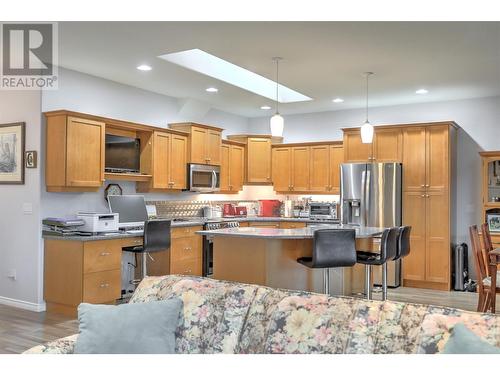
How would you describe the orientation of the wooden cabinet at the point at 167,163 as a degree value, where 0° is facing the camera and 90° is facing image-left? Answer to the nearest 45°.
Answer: approximately 315°

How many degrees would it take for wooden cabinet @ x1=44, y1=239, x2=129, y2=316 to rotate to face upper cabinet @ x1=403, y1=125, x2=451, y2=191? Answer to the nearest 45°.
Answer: approximately 45° to its left

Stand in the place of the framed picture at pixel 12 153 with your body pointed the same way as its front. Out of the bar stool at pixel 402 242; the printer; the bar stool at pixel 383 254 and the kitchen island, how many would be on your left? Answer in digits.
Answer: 4

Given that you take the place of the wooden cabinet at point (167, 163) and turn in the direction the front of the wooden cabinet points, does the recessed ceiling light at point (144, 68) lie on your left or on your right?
on your right

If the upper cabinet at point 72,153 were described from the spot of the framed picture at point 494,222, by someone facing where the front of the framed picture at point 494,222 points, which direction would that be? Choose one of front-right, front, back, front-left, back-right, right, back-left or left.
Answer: front-right

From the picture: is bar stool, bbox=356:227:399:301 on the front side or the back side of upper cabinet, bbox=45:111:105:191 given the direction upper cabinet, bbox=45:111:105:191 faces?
on the front side

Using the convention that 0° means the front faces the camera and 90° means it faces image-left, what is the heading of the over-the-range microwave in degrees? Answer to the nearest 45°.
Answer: approximately 315°

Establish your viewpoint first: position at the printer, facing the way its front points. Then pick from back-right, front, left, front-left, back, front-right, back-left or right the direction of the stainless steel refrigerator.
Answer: front-left

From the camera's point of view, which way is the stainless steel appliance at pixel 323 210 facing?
toward the camera

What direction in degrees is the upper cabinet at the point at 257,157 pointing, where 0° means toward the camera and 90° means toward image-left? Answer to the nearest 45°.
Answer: approximately 0°

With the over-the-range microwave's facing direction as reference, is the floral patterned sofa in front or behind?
in front
